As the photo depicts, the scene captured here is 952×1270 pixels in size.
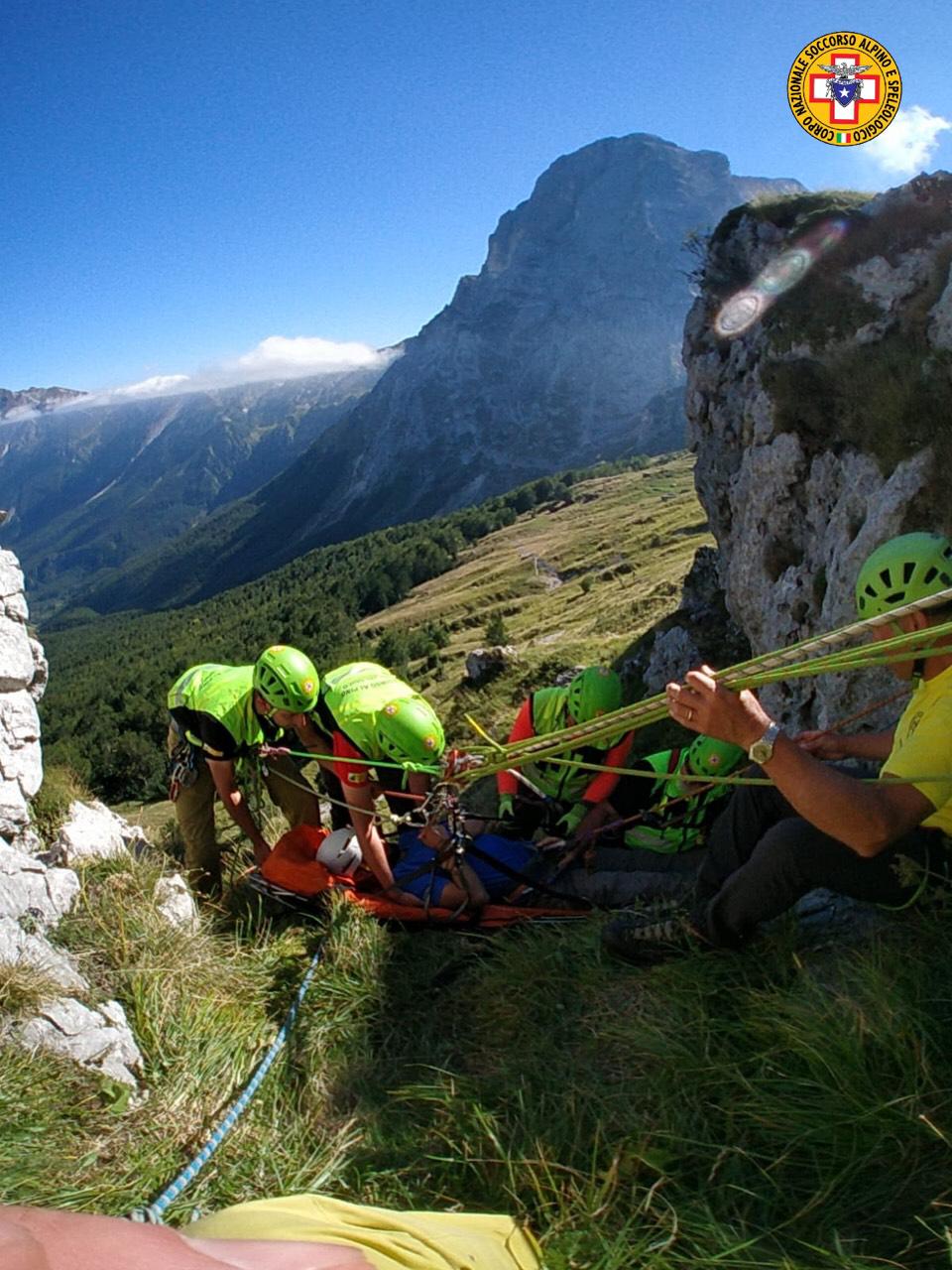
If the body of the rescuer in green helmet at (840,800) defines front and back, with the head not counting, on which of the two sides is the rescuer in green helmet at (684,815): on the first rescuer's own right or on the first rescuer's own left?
on the first rescuer's own right

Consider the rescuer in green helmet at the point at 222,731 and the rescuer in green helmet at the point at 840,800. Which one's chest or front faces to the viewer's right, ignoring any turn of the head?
the rescuer in green helmet at the point at 222,731

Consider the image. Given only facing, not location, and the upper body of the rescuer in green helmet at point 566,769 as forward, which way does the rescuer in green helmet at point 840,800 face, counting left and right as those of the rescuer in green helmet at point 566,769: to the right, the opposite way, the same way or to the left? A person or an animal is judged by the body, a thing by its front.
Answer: to the right

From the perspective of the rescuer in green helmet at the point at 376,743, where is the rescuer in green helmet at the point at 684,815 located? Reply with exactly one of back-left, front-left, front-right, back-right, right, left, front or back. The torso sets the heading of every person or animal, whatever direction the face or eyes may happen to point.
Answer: front-left

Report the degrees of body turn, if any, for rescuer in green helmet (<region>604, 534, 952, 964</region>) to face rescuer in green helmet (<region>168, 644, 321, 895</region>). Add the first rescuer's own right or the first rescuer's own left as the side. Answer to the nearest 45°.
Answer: approximately 45° to the first rescuer's own right

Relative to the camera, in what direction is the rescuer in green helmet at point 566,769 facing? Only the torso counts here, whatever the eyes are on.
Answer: toward the camera

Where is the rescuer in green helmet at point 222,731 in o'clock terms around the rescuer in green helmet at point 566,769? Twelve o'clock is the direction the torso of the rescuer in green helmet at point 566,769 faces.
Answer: the rescuer in green helmet at point 222,731 is roughly at 3 o'clock from the rescuer in green helmet at point 566,769.

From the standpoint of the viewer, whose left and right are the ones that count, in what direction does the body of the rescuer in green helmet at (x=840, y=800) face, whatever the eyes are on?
facing to the left of the viewer

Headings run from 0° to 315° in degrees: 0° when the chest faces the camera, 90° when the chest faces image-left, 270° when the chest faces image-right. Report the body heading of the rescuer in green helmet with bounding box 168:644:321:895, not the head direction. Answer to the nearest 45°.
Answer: approximately 270°

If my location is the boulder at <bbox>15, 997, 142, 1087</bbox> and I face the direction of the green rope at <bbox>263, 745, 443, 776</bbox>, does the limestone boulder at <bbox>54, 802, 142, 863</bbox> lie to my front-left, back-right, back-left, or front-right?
front-left
